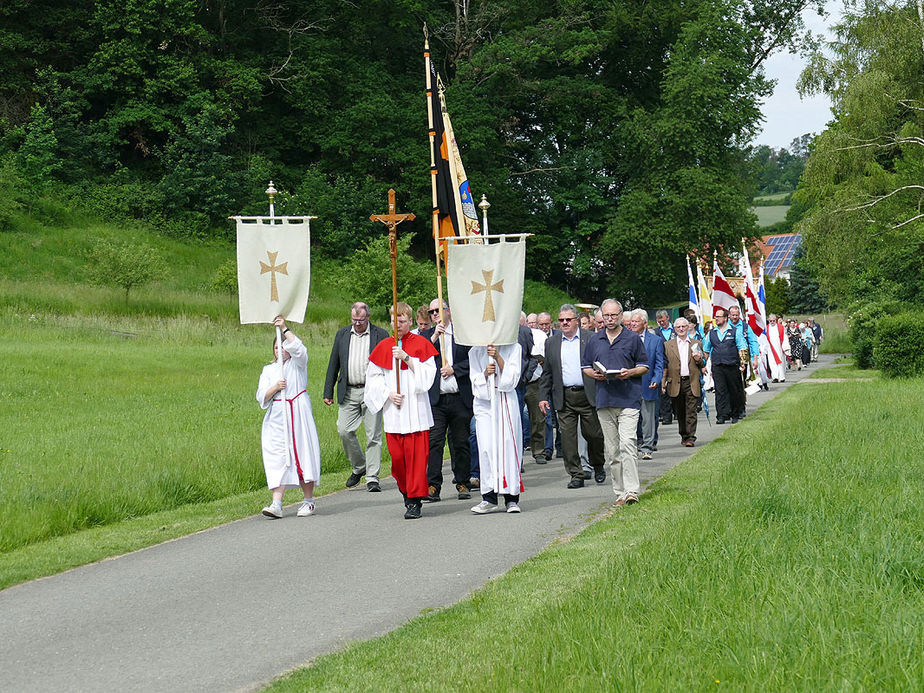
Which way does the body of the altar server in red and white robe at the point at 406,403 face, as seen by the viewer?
toward the camera

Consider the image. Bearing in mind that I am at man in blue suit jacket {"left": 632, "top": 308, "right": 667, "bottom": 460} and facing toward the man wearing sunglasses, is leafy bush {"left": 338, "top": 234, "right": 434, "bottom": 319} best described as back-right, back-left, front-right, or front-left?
back-right

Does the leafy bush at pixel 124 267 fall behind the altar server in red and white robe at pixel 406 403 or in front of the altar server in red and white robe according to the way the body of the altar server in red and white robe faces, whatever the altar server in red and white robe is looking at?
behind

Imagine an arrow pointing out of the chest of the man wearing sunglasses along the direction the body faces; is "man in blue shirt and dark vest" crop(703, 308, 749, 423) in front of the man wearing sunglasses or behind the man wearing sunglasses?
behind

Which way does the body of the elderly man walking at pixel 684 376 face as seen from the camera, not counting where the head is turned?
toward the camera

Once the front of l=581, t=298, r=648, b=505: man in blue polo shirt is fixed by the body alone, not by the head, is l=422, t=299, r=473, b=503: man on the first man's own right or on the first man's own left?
on the first man's own right

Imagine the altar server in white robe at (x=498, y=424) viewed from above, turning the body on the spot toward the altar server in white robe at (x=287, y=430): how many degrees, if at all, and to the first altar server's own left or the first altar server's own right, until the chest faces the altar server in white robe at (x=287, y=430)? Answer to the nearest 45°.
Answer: approximately 90° to the first altar server's own right

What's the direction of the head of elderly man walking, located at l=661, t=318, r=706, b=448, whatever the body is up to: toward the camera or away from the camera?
toward the camera

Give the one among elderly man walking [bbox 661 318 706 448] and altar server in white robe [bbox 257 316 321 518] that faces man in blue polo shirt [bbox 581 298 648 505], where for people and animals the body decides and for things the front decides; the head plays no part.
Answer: the elderly man walking

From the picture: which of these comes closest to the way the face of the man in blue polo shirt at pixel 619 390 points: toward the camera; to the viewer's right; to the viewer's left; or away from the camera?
toward the camera

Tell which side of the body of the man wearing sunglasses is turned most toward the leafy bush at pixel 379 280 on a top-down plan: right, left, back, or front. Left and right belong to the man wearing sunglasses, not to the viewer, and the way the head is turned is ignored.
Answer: back

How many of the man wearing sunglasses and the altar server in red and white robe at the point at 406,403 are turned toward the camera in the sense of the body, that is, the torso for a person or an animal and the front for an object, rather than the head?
2

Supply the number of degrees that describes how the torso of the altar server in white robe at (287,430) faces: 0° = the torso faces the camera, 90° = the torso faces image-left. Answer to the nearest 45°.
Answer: approximately 45°

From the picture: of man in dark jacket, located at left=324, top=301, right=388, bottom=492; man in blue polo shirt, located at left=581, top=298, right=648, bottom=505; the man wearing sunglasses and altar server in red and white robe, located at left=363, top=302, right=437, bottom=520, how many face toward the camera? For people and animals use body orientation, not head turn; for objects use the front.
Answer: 4

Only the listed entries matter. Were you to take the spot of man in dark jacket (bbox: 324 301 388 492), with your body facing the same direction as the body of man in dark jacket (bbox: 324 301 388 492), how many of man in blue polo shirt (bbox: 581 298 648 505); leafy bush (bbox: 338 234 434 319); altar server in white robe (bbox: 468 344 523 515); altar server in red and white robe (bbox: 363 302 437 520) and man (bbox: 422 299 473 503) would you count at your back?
1

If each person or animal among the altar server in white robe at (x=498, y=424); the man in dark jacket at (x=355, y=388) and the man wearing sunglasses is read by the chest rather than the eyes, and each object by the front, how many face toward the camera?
3

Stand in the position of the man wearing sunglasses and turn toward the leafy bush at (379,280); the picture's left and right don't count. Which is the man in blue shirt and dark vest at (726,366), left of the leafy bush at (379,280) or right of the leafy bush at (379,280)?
right

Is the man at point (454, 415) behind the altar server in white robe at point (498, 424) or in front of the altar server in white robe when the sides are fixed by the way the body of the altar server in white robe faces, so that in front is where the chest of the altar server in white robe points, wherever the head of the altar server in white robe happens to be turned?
behind
